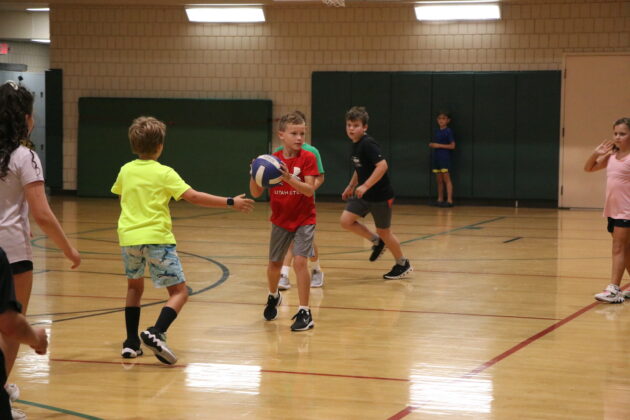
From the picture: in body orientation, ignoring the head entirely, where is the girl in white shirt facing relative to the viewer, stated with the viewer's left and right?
facing away from the viewer and to the right of the viewer

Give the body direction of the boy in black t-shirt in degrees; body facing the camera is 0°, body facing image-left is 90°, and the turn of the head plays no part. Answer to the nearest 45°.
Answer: approximately 45°

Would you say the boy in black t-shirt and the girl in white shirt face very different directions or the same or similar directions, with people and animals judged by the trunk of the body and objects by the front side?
very different directions

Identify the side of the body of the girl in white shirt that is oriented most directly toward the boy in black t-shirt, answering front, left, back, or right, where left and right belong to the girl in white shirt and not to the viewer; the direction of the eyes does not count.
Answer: front

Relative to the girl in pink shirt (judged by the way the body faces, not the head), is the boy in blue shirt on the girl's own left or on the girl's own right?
on the girl's own right

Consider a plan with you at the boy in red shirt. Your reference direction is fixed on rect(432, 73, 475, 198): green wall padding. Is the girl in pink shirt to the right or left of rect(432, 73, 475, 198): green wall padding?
right

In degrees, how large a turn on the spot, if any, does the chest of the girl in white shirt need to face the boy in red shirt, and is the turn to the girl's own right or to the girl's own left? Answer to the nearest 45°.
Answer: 0° — they already face them

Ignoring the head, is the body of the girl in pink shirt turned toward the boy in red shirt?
yes

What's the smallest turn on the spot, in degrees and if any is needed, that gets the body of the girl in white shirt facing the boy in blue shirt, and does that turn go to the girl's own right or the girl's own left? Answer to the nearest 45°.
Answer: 0° — they already face them

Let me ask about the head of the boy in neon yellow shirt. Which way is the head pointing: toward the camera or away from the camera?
away from the camera

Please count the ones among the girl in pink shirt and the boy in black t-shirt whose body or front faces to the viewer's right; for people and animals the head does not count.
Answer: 0

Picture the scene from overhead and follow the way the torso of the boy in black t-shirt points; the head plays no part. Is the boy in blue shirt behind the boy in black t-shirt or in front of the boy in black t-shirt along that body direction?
behind

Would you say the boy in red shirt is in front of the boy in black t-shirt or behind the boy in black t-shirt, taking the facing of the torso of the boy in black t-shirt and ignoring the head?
in front

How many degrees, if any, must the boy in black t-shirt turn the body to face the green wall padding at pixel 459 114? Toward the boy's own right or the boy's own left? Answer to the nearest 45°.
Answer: approximately 135° to the boy's own right

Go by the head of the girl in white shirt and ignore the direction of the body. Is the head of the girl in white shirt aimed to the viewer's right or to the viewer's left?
to the viewer's right

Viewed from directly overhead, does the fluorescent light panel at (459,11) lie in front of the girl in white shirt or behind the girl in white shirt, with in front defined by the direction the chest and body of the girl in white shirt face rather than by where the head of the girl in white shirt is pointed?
in front

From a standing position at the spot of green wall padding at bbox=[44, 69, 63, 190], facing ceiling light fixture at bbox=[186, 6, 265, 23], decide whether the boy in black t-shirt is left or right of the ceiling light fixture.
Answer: right

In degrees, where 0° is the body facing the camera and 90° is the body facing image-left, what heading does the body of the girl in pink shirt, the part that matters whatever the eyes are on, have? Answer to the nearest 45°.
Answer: approximately 45°
